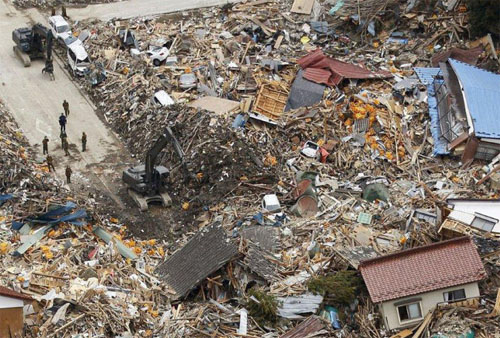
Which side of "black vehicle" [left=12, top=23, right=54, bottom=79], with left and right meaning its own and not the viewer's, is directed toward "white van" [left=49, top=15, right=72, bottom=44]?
left

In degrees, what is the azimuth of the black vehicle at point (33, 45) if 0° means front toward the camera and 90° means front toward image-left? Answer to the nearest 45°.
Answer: approximately 315°

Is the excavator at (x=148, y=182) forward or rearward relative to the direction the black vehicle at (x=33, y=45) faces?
forward

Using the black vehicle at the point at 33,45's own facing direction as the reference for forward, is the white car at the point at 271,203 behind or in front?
in front

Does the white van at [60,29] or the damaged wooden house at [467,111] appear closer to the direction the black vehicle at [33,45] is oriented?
the damaged wooden house

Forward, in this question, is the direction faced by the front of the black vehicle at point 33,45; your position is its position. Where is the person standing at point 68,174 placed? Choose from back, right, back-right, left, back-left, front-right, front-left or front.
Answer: front-right

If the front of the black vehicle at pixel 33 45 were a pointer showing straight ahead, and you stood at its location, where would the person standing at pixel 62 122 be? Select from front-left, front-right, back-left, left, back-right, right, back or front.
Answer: front-right
